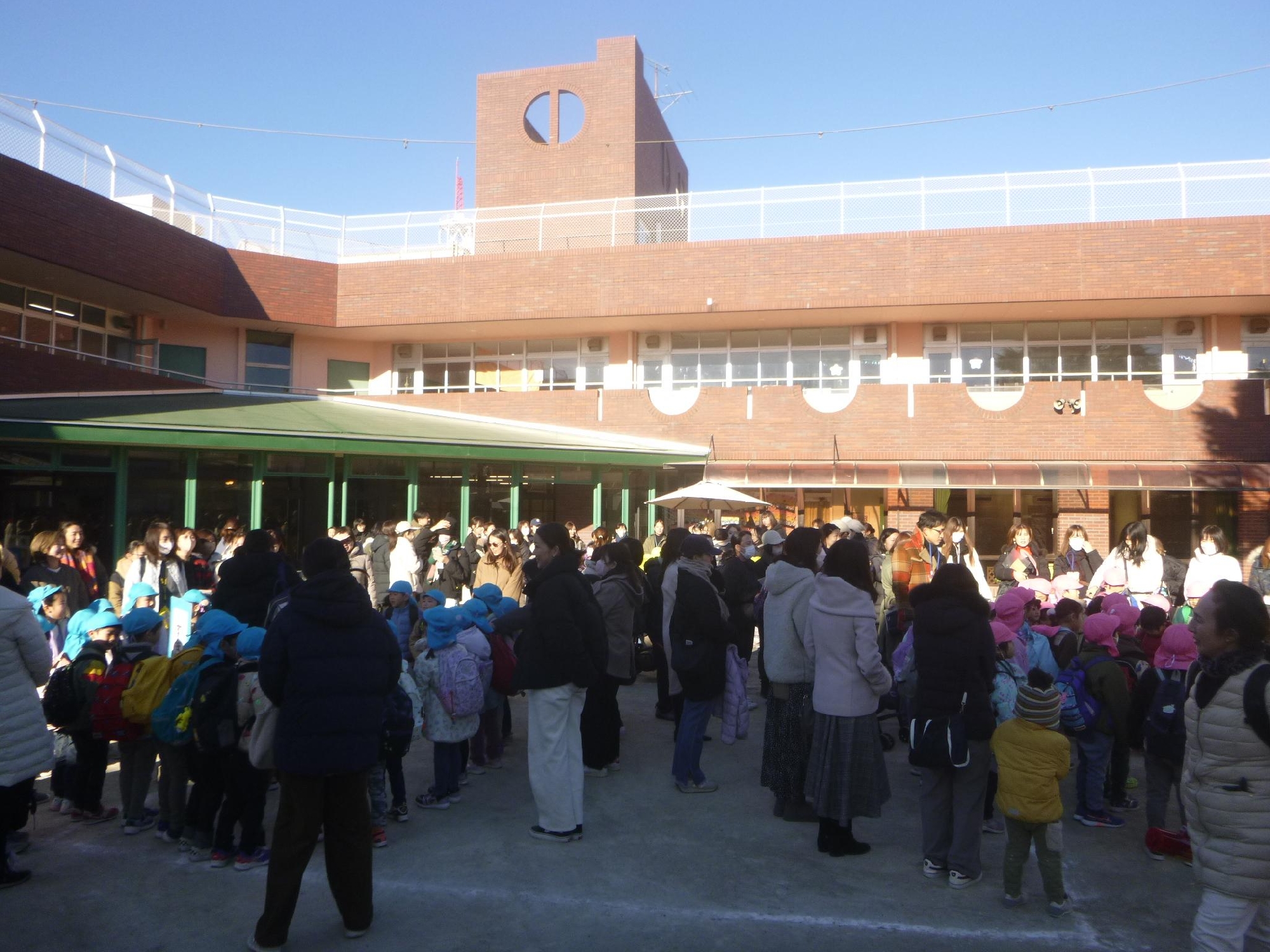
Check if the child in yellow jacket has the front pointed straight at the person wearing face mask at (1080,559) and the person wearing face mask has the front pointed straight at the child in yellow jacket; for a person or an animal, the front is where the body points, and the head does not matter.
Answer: yes

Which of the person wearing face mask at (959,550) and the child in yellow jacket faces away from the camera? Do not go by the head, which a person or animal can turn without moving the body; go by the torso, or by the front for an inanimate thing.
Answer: the child in yellow jacket

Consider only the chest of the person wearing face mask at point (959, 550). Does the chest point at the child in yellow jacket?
yes

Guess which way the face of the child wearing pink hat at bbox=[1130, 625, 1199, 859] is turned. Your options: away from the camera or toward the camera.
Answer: away from the camera

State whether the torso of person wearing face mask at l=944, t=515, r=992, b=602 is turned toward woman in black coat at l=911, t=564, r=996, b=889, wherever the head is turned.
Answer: yes

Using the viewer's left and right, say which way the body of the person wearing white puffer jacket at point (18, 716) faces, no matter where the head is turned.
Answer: facing away from the viewer and to the right of the viewer

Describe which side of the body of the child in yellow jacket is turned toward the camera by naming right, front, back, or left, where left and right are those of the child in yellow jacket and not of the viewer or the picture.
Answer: back

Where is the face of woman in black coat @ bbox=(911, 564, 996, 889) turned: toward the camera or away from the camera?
away from the camera
